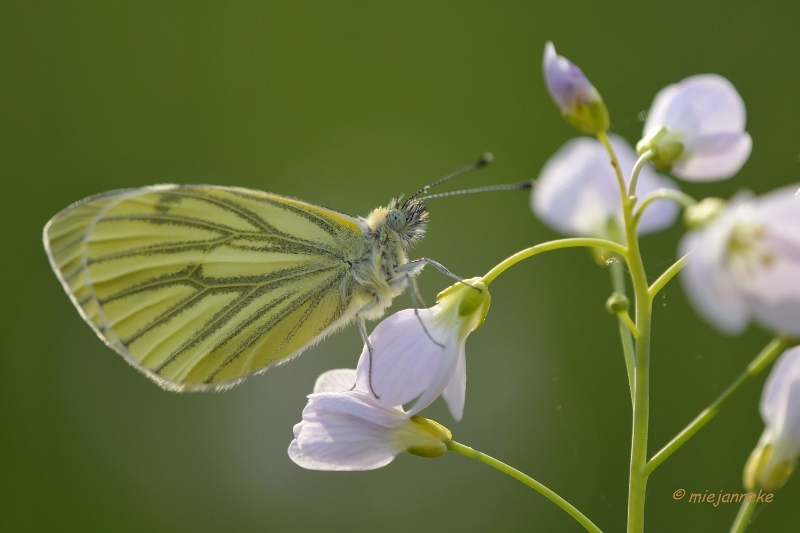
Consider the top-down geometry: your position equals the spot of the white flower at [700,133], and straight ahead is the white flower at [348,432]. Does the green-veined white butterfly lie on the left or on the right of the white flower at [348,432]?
right

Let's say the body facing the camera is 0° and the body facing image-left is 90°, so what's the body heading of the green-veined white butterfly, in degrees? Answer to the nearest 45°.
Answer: approximately 270°

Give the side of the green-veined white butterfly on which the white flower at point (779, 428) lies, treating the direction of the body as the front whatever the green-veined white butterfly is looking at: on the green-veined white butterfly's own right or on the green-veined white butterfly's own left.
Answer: on the green-veined white butterfly's own right

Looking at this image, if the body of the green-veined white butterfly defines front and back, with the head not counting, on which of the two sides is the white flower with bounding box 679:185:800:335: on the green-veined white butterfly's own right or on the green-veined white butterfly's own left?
on the green-veined white butterfly's own right
